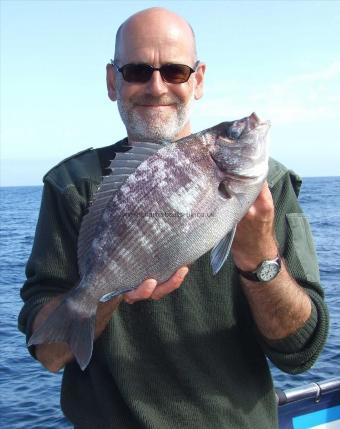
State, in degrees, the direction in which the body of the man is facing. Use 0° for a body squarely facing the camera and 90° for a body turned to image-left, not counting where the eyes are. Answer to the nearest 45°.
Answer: approximately 0°
